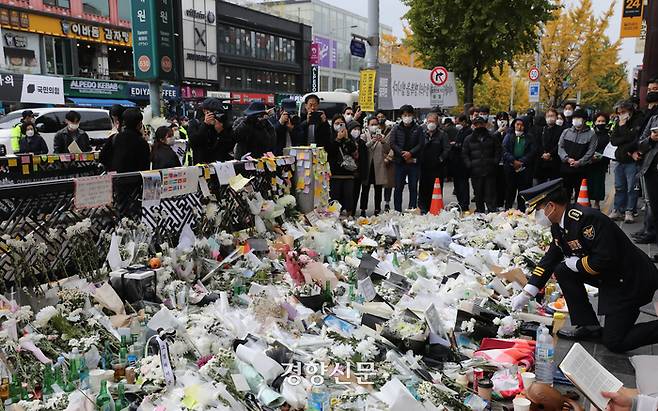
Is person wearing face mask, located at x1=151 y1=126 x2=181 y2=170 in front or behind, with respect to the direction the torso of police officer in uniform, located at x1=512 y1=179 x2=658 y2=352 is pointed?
in front

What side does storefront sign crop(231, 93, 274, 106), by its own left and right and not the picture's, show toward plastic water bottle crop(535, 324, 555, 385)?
front

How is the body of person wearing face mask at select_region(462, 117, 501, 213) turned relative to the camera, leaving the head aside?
toward the camera

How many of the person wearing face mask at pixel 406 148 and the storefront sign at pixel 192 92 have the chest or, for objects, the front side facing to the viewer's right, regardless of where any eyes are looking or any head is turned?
0

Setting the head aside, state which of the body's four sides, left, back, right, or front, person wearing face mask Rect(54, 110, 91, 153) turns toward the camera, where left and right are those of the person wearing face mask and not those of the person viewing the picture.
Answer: front

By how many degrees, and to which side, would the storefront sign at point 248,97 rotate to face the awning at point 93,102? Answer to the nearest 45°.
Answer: approximately 45° to its right

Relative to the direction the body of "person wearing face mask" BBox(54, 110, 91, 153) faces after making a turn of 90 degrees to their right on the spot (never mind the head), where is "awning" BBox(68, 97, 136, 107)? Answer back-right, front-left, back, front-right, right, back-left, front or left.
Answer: right

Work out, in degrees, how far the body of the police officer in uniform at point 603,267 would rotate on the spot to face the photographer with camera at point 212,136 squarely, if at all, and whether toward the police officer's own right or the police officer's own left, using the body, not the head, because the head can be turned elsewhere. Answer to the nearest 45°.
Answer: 0° — they already face them

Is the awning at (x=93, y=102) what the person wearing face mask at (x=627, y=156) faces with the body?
no

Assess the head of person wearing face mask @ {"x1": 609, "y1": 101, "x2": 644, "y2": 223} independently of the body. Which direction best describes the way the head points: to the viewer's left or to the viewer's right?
to the viewer's left

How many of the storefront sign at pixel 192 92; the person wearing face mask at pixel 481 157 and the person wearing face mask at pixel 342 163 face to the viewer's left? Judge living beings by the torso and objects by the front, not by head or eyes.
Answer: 0

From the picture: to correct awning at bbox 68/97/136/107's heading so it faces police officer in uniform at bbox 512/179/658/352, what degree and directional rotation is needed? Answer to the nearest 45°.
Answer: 0° — it already faces them

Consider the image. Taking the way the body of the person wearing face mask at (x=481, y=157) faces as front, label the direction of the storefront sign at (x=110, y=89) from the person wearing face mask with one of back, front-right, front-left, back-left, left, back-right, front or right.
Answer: back-right

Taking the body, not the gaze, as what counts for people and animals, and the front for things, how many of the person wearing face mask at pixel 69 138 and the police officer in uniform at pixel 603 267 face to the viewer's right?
0

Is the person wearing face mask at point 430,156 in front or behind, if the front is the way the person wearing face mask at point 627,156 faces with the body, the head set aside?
in front

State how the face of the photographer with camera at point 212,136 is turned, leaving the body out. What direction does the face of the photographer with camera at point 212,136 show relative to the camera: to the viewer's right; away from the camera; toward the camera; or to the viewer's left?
toward the camera

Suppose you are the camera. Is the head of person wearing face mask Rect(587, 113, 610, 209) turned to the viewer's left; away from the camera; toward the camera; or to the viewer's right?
toward the camera

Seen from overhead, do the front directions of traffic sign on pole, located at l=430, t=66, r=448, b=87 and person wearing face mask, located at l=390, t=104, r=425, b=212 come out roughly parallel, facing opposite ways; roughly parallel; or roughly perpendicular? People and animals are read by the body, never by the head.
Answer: roughly parallel
